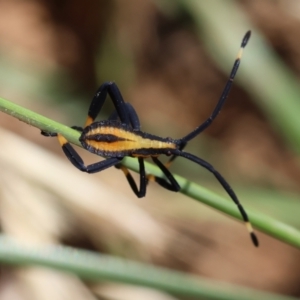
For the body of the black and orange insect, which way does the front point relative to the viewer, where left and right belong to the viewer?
facing to the right of the viewer
